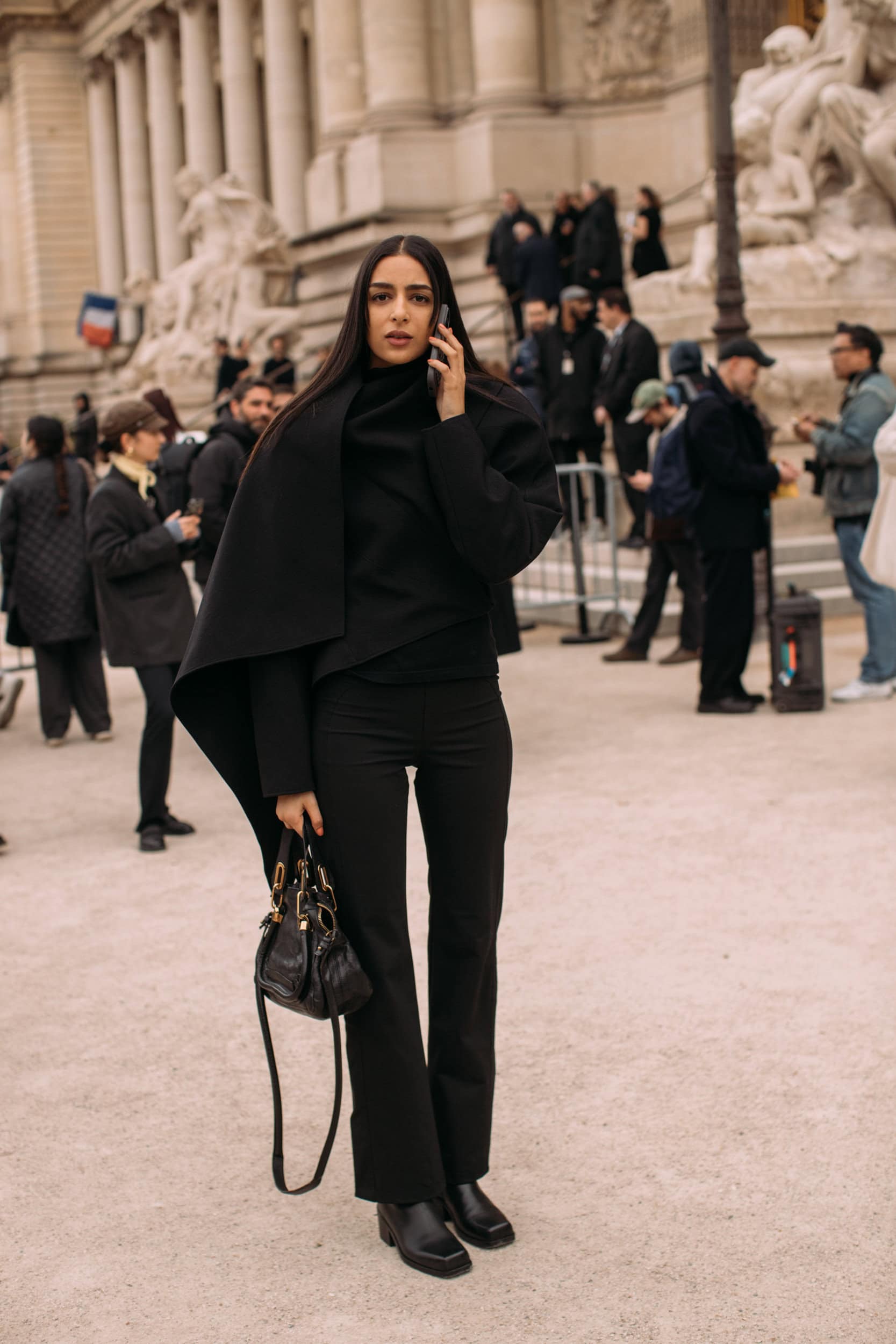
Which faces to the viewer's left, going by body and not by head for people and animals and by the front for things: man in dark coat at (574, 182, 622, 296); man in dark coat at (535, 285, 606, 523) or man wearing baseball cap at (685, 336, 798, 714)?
man in dark coat at (574, 182, 622, 296)

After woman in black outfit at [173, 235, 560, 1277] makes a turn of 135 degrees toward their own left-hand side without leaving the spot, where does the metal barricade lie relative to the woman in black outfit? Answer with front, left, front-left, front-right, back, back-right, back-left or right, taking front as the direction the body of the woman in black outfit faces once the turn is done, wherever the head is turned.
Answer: front-left

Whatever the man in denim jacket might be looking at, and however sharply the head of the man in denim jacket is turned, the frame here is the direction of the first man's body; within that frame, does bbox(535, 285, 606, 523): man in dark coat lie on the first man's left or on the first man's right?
on the first man's right

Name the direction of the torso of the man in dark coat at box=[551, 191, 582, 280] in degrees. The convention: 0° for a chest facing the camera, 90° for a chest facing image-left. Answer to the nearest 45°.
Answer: approximately 0°

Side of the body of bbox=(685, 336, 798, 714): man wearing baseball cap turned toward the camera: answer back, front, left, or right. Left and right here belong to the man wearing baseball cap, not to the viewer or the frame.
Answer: right

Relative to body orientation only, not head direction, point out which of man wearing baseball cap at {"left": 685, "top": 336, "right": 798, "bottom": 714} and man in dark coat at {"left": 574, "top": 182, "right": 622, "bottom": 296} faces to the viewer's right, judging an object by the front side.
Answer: the man wearing baseball cap

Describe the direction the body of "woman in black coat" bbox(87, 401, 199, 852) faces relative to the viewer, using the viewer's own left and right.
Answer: facing to the right of the viewer

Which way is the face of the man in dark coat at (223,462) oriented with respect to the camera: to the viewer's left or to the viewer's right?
to the viewer's right

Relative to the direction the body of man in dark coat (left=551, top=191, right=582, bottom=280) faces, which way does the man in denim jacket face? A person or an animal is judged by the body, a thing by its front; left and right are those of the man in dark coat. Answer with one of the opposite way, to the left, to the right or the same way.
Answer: to the right

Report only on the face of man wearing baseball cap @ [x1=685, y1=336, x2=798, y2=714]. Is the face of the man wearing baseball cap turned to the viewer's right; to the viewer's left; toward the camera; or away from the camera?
to the viewer's right

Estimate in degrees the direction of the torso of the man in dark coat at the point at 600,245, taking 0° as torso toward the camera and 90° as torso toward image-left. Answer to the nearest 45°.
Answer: approximately 90°

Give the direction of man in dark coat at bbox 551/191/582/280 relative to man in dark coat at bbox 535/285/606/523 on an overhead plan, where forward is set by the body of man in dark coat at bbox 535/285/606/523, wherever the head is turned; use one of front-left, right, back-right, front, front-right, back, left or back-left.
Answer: back
